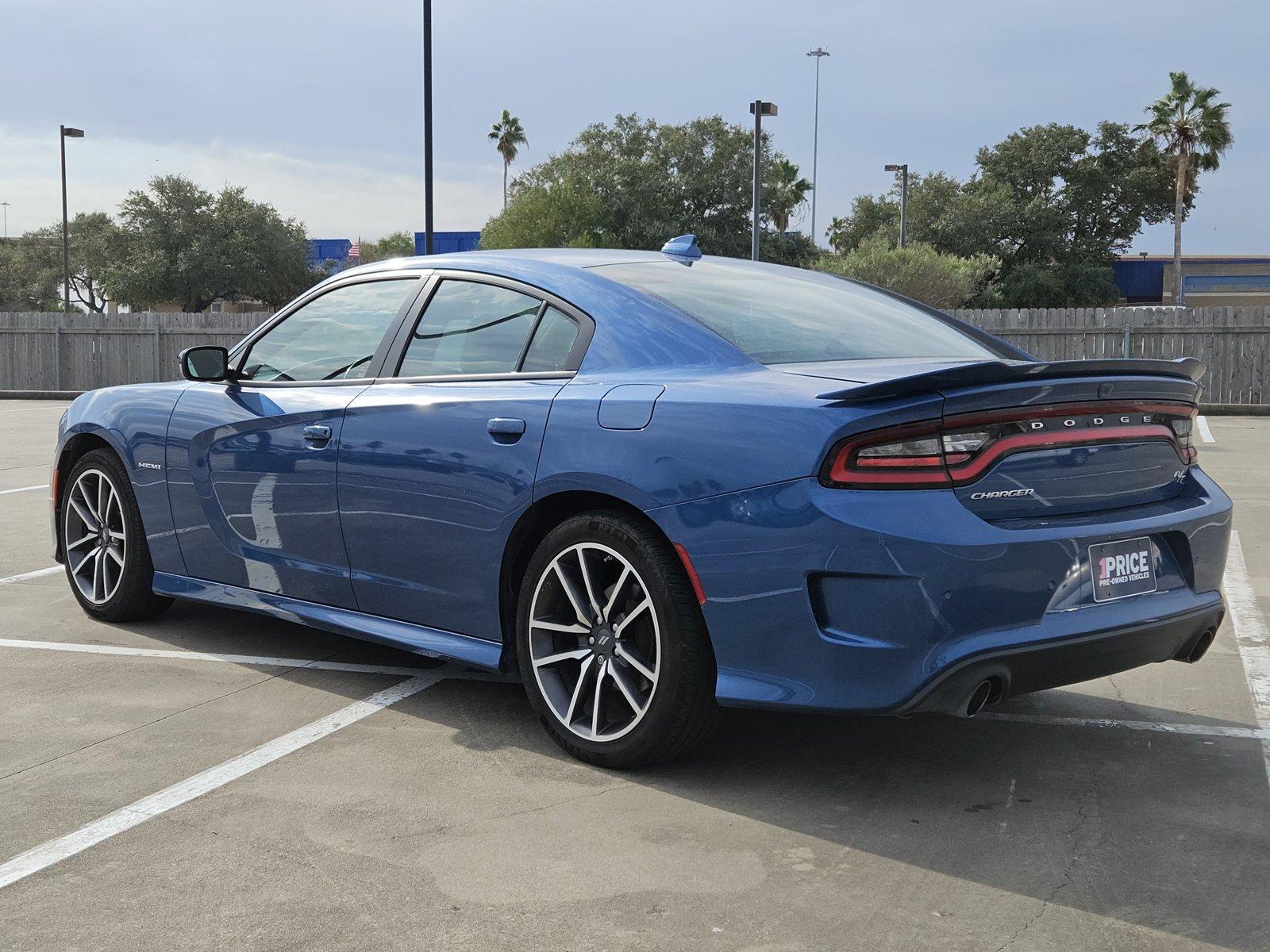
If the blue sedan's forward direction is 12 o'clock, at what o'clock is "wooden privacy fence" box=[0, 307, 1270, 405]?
The wooden privacy fence is roughly at 2 o'clock from the blue sedan.

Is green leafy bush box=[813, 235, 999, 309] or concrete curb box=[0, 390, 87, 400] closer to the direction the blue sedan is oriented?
the concrete curb

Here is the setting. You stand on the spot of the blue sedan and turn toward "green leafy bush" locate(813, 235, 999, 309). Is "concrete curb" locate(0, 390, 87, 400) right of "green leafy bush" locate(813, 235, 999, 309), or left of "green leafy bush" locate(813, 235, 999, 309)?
left

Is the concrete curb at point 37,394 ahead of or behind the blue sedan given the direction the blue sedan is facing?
ahead

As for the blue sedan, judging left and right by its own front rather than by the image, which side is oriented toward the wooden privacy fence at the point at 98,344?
front

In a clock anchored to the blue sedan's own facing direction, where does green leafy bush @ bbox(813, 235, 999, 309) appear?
The green leafy bush is roughly at 2 o'clock from the blue sedan.

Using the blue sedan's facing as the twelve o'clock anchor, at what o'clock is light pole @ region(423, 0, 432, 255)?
The light pole is roughly at 1 o'clock from the blue sedan.

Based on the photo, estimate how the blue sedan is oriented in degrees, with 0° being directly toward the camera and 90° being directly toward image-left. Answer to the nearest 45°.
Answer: approximately 135°
